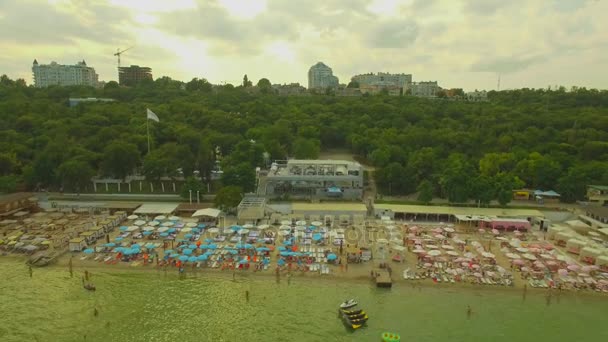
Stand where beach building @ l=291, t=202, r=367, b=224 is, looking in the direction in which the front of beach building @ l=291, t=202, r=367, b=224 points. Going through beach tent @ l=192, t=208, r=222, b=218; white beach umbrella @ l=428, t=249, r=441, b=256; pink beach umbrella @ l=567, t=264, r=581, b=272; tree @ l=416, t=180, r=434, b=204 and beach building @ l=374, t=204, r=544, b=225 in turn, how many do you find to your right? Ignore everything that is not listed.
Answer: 1

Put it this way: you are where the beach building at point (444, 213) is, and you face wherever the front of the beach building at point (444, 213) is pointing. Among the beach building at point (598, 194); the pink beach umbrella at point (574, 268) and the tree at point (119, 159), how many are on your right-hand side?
1

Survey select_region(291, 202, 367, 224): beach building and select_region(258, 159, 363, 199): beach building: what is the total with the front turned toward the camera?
2

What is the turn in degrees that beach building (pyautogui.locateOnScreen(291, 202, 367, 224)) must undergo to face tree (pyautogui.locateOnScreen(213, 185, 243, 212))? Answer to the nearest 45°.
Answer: approximately 90° to its right

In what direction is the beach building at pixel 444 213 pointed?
toward the camera

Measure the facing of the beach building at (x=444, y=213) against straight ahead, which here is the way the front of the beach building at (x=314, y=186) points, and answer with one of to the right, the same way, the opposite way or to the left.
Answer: the same way

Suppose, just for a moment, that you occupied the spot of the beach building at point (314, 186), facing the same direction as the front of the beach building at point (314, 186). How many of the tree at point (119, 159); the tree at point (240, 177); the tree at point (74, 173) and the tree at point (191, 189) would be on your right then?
4

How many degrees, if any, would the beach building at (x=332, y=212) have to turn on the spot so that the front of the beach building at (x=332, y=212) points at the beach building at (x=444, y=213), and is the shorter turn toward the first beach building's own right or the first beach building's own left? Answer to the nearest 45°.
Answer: approximately 90° to the first beach building's own left

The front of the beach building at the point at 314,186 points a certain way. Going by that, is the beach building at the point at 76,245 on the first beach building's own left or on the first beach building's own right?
on the first beach building's own right

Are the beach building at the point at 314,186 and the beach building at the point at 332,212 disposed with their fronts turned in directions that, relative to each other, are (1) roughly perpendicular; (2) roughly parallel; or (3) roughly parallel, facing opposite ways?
roughly parallel

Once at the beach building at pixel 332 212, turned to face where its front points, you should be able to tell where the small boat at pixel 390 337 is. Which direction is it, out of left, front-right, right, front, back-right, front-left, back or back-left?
front

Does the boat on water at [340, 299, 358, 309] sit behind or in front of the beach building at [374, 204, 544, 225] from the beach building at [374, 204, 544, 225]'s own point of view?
in front

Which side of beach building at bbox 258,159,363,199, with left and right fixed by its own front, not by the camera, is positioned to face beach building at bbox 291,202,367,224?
front

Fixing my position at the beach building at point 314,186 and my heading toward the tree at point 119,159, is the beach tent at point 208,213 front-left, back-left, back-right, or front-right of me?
front-left

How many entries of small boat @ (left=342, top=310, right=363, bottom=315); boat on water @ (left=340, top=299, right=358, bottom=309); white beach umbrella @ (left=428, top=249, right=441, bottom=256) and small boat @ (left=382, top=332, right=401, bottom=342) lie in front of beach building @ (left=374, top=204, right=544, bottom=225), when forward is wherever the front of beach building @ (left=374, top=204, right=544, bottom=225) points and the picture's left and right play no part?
4

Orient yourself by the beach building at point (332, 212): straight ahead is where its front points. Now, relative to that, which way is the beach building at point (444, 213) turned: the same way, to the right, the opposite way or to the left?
the same way

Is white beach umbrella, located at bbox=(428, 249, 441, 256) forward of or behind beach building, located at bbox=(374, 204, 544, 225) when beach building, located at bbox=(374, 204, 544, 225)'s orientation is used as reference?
forward

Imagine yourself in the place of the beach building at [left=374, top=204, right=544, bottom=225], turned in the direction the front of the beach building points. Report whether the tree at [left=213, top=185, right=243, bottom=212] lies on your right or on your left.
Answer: on your right

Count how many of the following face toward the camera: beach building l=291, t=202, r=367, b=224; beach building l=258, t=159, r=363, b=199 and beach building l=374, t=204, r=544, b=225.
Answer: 3

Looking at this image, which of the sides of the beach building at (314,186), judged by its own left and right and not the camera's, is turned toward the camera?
front
